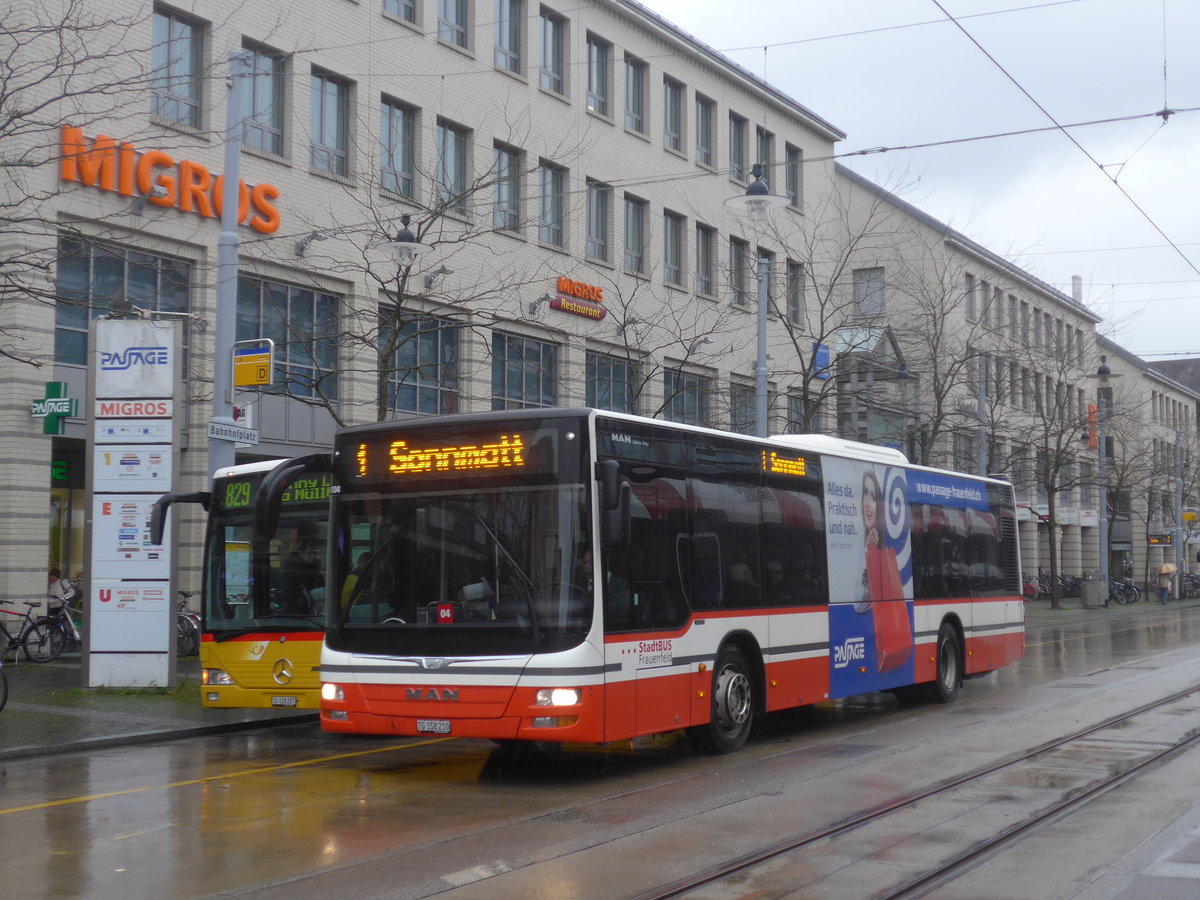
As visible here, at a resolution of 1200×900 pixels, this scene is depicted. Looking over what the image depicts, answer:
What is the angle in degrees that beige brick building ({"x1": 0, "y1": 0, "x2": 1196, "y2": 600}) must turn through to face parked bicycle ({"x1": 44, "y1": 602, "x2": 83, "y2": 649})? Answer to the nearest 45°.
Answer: approximately 90° to its right

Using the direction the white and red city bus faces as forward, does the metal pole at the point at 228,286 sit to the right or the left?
on its right

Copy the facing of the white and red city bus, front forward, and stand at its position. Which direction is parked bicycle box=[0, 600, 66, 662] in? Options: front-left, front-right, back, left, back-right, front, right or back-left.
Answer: right

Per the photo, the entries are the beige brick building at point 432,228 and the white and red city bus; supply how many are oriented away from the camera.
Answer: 0

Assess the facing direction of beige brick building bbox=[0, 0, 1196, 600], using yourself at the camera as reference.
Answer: facing the viewer and to the right of the viewer

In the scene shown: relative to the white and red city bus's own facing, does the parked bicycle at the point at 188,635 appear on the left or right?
on its right

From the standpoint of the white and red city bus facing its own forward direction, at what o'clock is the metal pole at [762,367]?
The metal pole is roughly at 5 o'clock from the white and red city bus.

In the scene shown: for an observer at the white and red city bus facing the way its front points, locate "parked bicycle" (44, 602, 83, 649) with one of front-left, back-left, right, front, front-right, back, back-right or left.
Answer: right

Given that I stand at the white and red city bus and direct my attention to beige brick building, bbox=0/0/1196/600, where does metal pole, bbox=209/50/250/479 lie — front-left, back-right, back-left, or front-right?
front-left

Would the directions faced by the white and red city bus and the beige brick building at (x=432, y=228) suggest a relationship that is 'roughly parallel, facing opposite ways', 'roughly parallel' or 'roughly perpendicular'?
roughly perpendicular
